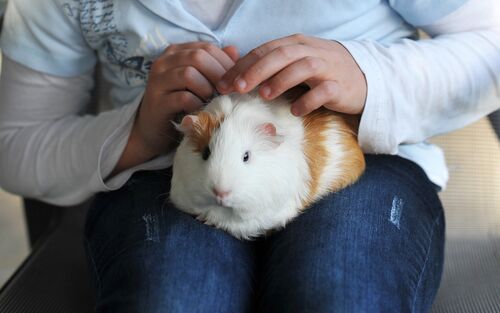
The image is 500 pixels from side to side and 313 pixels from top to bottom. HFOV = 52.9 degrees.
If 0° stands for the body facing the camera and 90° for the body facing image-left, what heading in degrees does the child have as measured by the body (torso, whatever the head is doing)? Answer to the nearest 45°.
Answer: approximately 0°

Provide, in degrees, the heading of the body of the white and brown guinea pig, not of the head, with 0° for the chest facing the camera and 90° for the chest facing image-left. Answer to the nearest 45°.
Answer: approximately 45°
